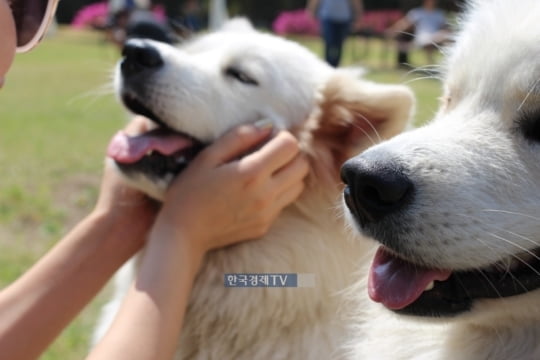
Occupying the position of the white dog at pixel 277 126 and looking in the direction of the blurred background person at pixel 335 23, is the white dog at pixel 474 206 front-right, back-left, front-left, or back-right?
back-right

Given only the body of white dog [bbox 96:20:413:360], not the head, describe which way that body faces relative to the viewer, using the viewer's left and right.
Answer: facing to the left of the viewer
